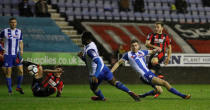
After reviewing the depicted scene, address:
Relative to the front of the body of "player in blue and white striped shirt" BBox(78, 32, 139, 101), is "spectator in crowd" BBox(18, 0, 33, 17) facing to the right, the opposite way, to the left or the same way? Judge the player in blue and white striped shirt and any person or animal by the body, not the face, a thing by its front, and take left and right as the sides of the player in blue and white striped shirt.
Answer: to the left

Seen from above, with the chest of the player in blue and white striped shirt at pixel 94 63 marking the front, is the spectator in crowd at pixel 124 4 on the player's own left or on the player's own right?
on the player's own right

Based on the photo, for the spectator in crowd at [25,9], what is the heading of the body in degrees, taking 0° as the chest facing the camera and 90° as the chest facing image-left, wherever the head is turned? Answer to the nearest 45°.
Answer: approximately 0°

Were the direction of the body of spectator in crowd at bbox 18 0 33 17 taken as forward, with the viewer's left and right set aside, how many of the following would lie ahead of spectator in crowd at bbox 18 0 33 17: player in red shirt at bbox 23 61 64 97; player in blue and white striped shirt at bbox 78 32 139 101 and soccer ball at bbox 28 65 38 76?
3

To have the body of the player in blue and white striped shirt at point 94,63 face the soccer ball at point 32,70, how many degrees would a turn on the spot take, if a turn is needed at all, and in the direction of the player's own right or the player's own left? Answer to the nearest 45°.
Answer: approximately 45° to the player's own right

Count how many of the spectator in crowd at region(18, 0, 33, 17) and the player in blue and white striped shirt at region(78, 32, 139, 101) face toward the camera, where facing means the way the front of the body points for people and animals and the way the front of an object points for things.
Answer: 1

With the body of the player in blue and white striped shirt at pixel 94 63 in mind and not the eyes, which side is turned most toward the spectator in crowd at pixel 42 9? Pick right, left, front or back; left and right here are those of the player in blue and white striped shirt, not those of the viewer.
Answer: right

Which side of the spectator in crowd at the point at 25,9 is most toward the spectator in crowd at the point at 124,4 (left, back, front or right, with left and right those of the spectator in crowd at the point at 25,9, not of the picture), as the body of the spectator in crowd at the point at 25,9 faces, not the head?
left

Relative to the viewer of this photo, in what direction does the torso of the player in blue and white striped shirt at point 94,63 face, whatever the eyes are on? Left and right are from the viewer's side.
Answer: facing to the left of the viewer
